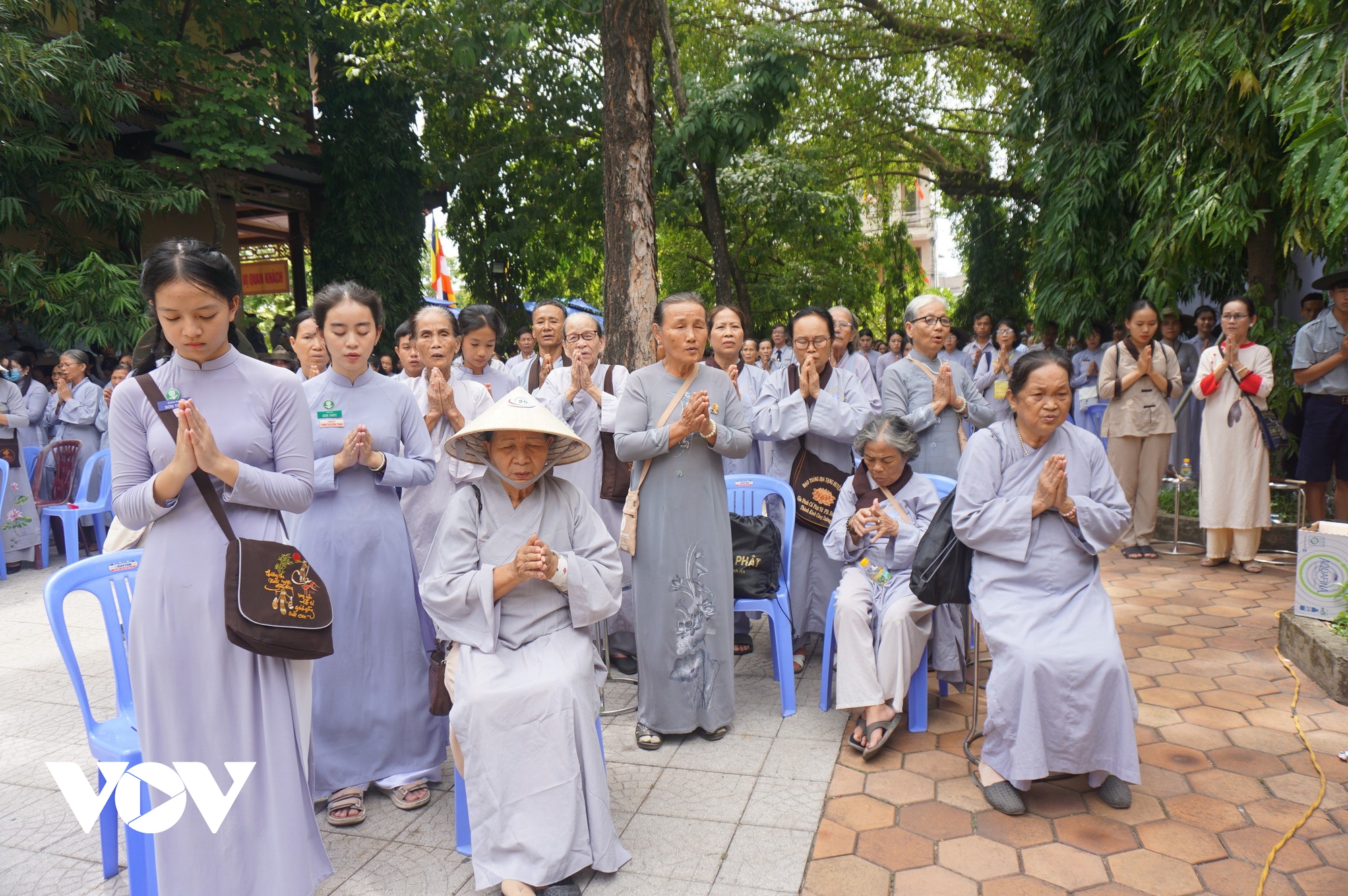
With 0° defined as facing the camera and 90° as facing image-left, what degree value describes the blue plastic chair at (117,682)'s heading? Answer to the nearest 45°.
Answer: approximately 315°

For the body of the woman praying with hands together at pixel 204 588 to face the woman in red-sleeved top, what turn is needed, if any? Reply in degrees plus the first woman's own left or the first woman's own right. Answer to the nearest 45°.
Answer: approximately 90° to the first woman's own left

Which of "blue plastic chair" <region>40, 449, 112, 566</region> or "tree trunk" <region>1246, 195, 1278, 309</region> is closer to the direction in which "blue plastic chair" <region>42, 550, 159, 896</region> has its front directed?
the tree trunk

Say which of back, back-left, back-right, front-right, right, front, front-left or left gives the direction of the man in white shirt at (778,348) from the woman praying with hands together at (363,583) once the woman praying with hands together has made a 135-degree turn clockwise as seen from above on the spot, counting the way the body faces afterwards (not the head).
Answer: right

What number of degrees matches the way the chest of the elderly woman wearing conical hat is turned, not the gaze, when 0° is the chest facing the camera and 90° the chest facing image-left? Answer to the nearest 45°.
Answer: approximately 0°
